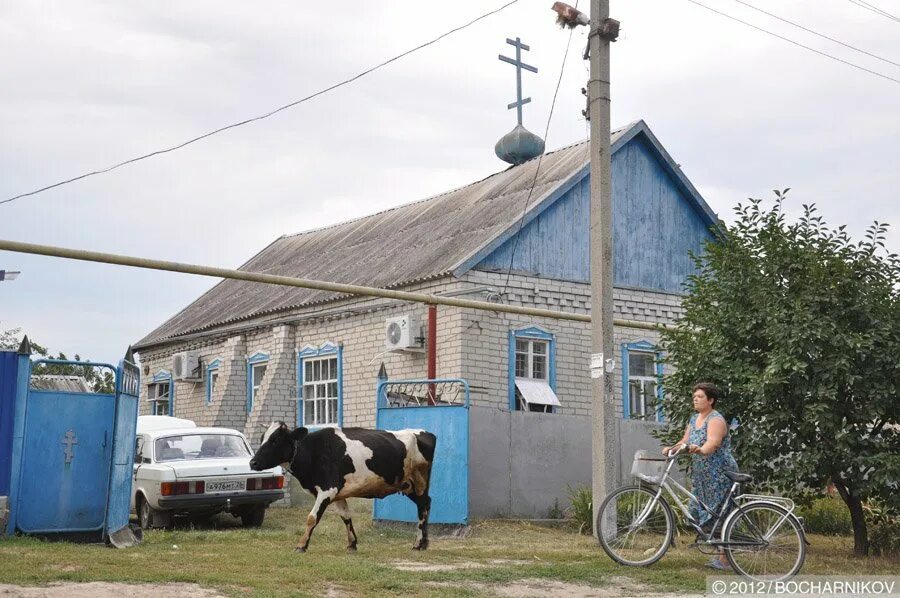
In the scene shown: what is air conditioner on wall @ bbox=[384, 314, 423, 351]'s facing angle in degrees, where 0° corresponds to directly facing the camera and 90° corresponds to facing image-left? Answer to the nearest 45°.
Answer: approximately 45°

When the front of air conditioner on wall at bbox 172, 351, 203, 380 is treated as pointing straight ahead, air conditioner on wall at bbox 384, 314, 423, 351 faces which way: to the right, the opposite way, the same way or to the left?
the same way

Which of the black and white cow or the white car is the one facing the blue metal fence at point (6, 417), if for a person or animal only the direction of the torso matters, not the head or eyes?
the black and white cow

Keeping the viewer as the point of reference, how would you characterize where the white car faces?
facing away from the viewer and to the left of the viewer

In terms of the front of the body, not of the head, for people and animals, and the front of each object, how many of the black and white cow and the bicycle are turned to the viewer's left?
2

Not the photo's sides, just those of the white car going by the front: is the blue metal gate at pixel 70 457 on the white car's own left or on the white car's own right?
on the white car's own left

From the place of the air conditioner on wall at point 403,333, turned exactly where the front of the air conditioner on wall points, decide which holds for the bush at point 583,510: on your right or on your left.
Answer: on your left

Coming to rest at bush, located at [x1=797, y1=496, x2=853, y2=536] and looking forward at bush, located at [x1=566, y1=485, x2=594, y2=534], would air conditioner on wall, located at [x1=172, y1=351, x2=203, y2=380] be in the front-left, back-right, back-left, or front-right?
front-right

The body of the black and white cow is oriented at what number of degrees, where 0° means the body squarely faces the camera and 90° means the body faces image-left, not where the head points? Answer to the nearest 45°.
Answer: approximately 90°

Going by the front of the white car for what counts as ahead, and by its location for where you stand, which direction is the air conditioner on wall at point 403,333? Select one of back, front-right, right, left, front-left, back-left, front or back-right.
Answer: right

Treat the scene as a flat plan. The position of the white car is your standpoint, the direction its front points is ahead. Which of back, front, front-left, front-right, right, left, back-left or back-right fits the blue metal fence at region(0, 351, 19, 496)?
left

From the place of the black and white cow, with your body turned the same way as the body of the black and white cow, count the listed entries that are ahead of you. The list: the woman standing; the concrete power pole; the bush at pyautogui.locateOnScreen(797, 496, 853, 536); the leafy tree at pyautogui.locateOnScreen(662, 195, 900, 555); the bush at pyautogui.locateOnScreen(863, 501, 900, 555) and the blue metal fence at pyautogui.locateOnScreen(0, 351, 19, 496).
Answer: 1

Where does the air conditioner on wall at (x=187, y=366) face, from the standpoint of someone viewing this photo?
facing the viewer and to the left of the viewer

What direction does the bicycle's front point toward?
to the viewer's left

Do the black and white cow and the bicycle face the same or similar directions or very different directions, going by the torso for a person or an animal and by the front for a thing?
same or similar directions

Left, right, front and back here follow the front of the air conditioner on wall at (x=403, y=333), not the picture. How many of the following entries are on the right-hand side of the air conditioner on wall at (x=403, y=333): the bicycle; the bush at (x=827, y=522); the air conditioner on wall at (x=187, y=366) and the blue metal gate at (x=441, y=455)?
1

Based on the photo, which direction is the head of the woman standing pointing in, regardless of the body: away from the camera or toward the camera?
toward the camera

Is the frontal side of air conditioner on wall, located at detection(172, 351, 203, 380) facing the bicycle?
no
